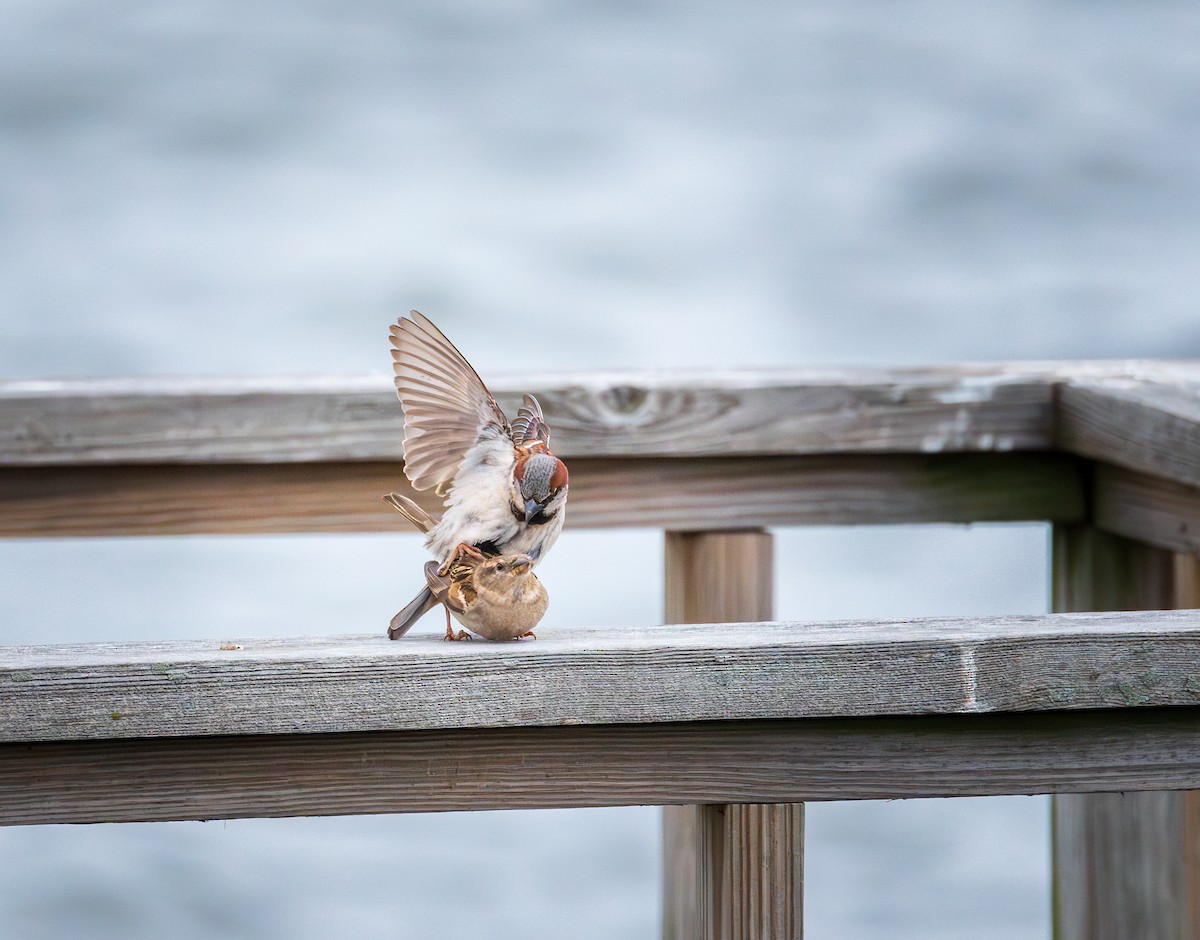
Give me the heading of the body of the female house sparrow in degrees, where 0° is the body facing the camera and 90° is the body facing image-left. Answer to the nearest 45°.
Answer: approximately 315°
